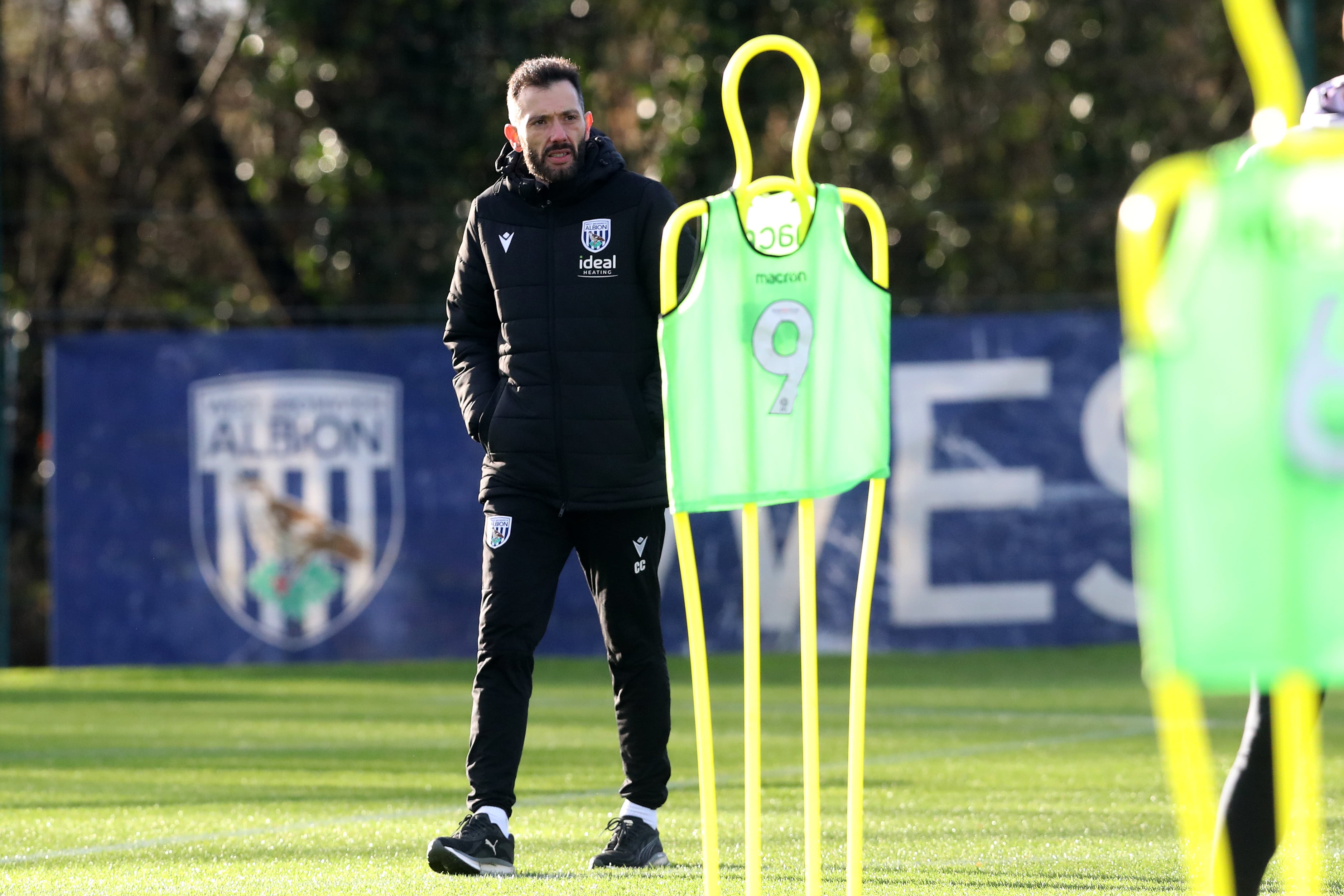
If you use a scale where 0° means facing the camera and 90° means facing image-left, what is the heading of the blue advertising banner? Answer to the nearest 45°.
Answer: approximately 0°

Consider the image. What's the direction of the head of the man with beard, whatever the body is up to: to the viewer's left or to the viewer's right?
to the viewer's right

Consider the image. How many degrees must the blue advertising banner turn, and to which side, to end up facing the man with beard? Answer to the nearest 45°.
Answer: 0° — it already faces them
